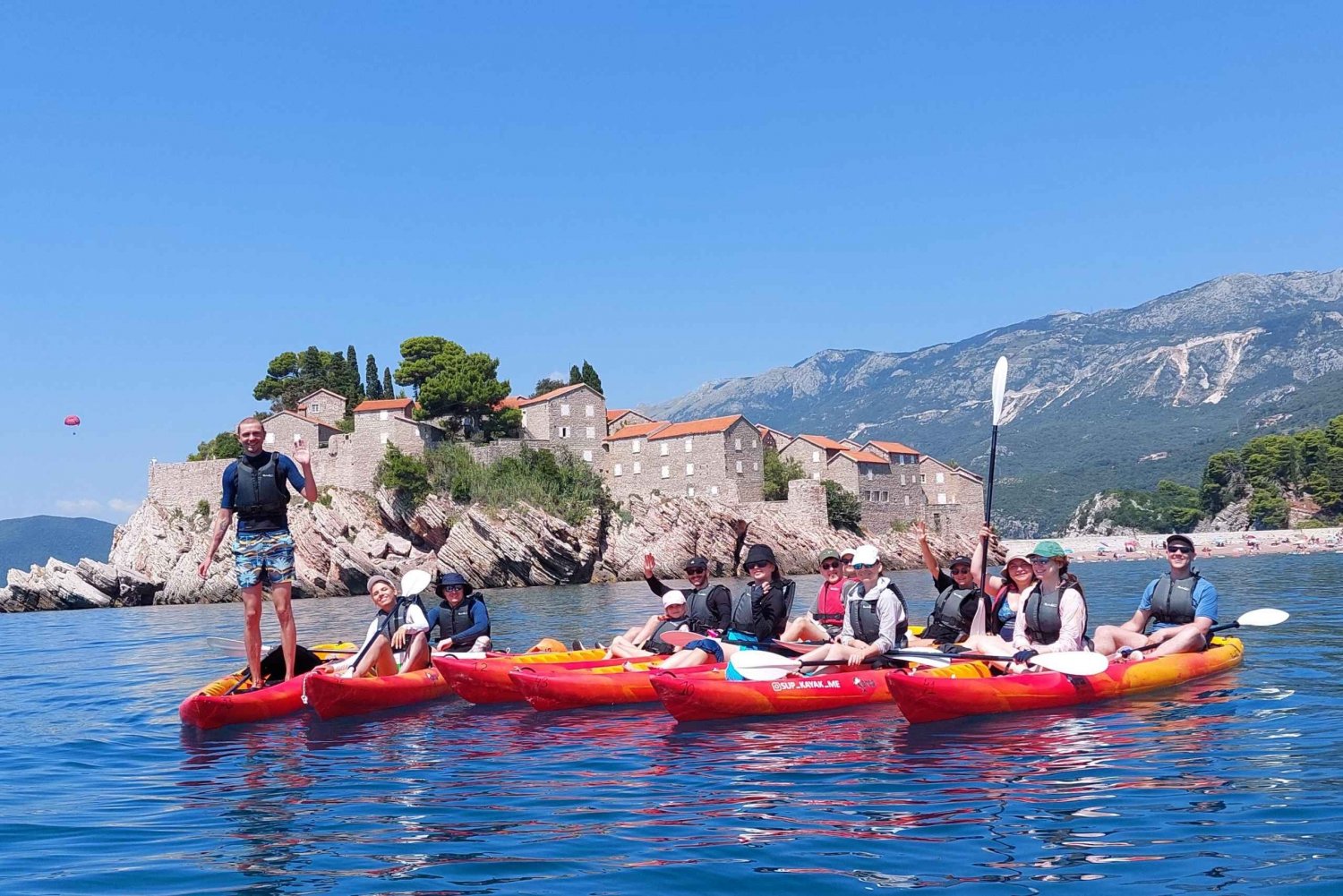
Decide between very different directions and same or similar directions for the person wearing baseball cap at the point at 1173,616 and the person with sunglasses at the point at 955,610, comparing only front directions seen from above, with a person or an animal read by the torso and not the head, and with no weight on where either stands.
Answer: same or similar directions

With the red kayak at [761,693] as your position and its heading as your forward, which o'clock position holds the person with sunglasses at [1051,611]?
The person with sunglasses is roughly at 7 o'clock from the red kayak.

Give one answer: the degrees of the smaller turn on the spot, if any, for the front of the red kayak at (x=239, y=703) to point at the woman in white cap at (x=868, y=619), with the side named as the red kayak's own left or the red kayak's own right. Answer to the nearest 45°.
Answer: approximately 135° to the red kayak's own left

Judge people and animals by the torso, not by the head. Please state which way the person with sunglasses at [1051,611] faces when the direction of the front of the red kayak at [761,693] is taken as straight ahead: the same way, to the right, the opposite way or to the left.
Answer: the same way

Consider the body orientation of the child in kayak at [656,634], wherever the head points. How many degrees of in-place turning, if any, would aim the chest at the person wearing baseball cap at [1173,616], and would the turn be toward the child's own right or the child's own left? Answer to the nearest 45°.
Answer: approximately 135° to the child's own left

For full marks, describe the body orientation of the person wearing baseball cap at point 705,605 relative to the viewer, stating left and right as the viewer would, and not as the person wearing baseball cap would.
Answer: facing the viewer and to the left of the viewer

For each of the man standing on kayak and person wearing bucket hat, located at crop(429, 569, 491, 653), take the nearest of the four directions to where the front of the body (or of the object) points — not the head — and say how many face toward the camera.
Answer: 2

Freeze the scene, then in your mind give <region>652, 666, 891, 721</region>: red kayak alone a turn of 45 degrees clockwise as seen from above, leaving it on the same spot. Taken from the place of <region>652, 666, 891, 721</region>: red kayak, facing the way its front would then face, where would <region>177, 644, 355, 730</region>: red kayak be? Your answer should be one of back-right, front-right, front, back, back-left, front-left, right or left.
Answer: front

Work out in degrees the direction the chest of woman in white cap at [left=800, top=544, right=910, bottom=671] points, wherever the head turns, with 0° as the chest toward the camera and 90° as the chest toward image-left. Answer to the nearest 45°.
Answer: approximately 45°

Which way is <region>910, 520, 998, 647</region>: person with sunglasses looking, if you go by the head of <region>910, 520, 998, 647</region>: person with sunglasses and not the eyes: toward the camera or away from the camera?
toward the camera

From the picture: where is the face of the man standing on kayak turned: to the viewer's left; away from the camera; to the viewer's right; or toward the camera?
toward the camera

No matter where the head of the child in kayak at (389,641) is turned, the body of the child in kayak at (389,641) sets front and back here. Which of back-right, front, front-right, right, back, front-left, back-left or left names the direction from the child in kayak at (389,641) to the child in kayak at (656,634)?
back-left

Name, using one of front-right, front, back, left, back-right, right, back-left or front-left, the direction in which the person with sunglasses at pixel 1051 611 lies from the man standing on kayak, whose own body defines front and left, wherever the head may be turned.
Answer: left

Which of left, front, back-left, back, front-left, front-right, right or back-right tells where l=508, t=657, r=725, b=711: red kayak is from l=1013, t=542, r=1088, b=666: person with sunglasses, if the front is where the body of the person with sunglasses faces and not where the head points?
front-right

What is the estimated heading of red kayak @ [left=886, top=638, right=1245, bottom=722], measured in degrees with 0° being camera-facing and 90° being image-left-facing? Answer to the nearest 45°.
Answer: approximately 45°
